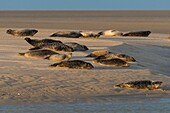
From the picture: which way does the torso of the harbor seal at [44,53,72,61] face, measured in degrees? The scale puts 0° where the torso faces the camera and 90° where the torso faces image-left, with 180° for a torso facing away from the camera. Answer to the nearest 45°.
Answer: approximately 270°

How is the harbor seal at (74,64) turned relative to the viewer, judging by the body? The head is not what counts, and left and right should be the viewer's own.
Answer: facing to the right of the viewer

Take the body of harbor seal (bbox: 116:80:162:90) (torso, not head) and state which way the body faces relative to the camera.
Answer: to the viewer's right
